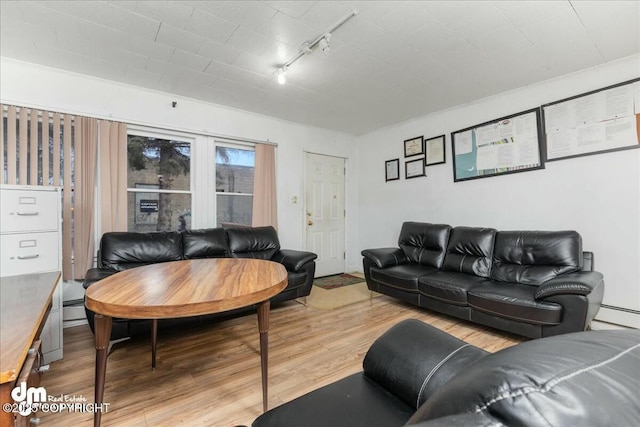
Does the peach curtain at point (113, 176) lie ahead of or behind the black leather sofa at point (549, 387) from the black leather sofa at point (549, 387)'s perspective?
ahead

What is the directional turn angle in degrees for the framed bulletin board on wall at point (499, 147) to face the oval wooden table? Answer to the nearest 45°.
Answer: approximately 45° to its left

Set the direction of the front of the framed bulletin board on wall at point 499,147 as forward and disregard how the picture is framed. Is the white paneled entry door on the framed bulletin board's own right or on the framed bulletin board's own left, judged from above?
on the framed bulletin board's own right

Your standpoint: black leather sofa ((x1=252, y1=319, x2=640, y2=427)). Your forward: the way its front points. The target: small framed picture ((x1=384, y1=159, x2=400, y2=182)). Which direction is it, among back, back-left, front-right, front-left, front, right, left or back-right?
front-right

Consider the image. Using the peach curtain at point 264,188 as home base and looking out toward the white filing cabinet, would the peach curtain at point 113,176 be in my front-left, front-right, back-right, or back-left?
front-right

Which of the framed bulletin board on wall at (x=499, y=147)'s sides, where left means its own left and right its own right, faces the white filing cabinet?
front

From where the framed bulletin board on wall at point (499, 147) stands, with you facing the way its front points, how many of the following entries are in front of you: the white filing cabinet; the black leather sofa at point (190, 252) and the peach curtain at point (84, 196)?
3

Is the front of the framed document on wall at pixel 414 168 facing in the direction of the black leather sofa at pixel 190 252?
yes

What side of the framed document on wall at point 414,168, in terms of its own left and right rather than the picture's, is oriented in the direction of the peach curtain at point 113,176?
front

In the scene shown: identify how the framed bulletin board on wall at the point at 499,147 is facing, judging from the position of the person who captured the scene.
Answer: facing the viewer and to the left of the viewer

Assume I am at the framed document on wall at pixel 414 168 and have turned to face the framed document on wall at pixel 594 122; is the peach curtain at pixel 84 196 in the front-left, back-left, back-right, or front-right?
back-right

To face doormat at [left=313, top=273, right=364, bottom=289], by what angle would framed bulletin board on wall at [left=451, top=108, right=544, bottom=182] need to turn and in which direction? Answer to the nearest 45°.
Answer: approximately 45° to its right

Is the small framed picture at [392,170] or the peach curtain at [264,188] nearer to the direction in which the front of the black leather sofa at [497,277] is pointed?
the peach curtain

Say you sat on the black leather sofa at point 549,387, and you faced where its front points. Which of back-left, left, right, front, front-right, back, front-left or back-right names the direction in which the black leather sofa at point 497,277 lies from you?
front-right
